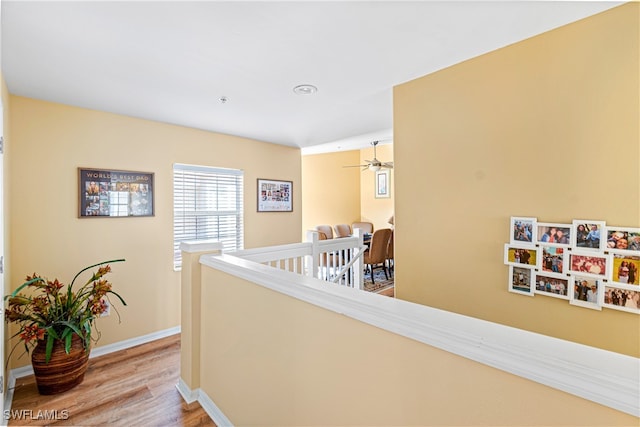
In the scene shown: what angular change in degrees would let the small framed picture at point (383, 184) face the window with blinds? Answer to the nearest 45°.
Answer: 0° — it already faces it

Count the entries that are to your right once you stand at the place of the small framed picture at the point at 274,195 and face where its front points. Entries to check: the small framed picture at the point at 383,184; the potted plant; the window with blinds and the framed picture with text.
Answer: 3

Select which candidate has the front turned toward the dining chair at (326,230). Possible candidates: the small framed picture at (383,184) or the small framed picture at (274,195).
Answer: the small framed picture at (383,184)
